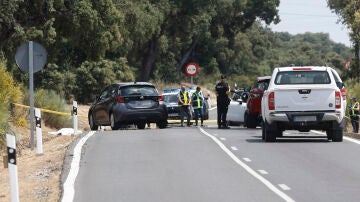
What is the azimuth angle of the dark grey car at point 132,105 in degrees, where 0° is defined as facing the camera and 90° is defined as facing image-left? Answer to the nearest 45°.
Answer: approximately 135°

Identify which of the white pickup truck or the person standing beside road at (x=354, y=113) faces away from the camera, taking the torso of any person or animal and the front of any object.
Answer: the white pickup truck

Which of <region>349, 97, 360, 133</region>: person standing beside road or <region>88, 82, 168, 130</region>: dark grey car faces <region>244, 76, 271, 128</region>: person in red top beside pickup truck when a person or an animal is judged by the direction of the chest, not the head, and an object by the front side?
the person standing beside road

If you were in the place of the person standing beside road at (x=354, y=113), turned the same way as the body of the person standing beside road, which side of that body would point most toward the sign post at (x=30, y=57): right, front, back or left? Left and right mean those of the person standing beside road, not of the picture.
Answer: front

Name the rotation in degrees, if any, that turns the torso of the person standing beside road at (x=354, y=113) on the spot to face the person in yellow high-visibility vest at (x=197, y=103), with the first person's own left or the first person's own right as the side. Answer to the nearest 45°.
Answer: approximately 45° to the first person's own right

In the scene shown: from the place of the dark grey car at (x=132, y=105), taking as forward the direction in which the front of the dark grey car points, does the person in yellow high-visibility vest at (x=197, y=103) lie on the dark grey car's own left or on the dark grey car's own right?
on the dark grey car's own right

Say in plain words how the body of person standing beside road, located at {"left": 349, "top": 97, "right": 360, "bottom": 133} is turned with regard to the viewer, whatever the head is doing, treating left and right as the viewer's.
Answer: facing the viewer and to the left of the viewer

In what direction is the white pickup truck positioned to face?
away from the camera
